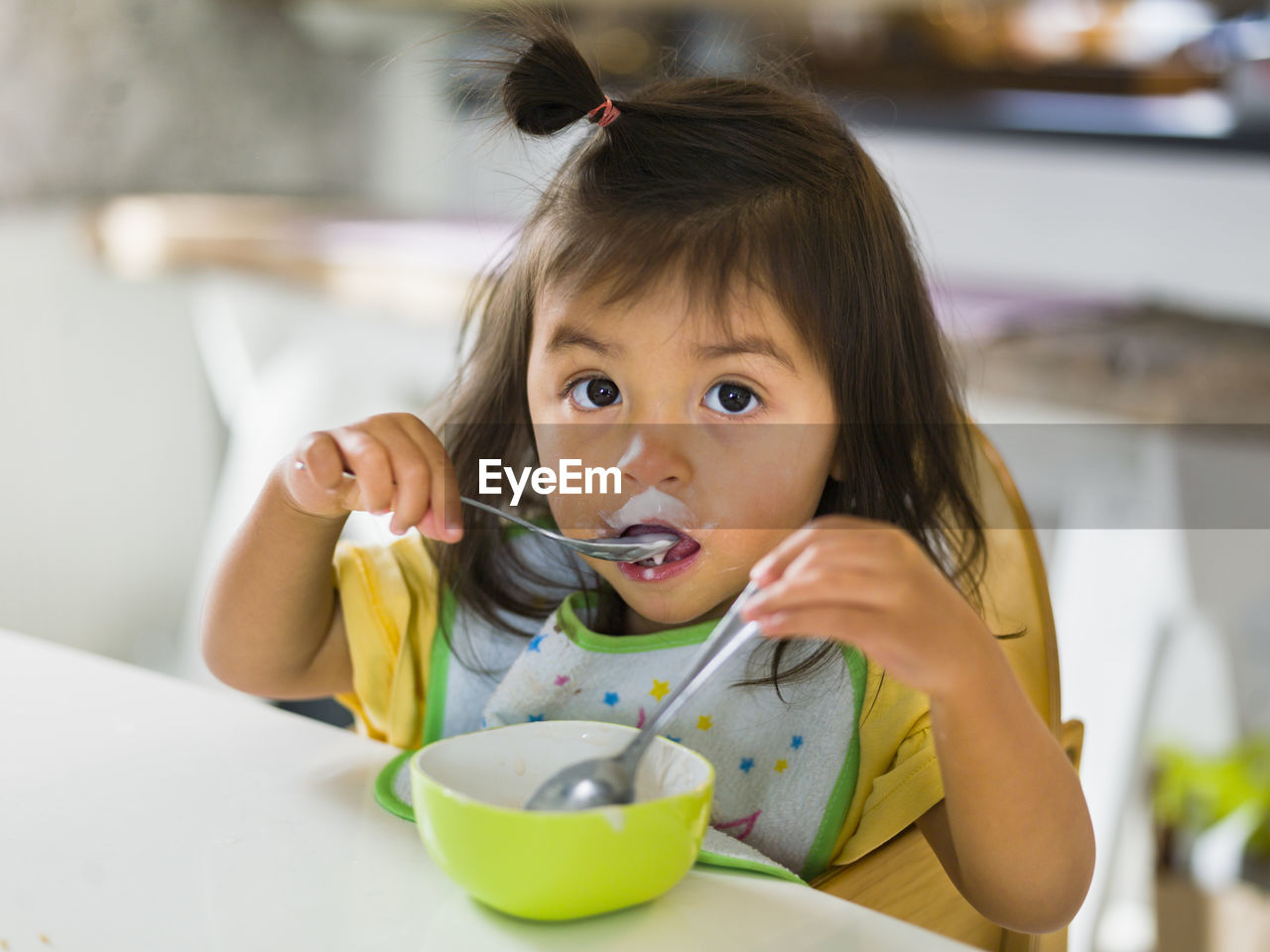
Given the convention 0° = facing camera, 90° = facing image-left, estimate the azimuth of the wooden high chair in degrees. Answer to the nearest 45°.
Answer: approximately 45°
